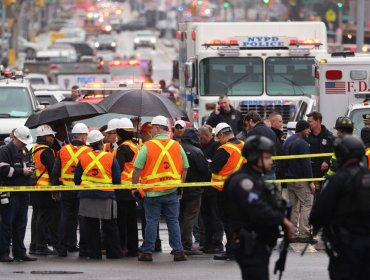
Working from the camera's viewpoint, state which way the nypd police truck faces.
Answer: facing the viewer

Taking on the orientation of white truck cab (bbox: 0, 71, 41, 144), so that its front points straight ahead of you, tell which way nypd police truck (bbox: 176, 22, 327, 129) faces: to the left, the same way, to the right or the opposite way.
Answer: the same way

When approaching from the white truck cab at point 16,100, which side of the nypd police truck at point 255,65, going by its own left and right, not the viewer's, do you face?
right

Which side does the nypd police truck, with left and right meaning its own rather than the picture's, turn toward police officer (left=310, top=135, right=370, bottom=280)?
front
